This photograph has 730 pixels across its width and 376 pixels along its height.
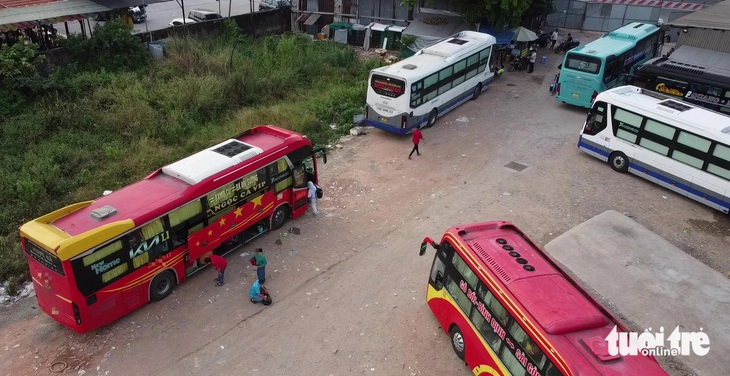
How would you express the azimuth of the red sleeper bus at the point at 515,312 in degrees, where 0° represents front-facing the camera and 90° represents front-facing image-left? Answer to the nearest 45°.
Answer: approximately 135°

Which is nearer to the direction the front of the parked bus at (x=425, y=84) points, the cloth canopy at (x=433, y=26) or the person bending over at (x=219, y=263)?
the cloth canopy

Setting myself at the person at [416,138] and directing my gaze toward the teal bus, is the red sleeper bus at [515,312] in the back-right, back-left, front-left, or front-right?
back-right

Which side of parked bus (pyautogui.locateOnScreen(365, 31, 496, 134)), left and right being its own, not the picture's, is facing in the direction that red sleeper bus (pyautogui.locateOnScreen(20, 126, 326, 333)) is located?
back

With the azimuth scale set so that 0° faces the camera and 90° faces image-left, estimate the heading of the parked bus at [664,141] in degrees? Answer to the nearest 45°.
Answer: approximately 135°

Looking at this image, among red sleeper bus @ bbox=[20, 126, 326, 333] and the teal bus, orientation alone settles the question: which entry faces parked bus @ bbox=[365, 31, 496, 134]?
the red sleeper bus

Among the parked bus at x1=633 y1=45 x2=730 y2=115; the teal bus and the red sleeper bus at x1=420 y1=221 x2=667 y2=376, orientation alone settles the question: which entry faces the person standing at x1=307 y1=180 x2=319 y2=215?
the red sleeper bus

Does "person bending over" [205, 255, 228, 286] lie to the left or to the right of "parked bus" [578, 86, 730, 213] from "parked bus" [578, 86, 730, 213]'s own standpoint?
on its left
